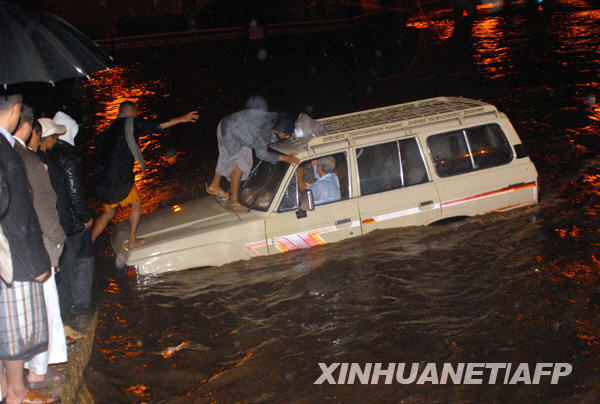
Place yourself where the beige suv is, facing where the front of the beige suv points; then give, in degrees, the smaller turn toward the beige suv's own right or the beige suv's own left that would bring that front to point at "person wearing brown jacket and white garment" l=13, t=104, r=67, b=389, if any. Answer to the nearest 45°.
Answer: approximately 45° to the beige suv's own left

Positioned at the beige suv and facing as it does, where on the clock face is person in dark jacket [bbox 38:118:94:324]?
The person in dark jacket is roughly at 11 o'clock from the beige suv.

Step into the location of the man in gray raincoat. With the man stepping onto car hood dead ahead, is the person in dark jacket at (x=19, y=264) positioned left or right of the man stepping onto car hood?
left

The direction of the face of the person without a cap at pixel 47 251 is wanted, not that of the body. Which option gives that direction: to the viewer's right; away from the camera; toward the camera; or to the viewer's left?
to the viewer's right

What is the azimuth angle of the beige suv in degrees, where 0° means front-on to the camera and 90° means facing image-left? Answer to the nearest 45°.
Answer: approximately 90°

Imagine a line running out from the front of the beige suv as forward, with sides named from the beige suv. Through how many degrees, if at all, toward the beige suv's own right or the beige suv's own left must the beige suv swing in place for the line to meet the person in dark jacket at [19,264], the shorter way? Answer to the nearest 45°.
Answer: approximately 45° to the beige suv's own left

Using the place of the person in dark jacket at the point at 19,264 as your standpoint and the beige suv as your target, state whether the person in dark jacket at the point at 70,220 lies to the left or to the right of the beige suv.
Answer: left

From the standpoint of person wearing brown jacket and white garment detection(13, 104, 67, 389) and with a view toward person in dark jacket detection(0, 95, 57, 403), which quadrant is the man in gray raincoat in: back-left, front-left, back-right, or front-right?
back-left

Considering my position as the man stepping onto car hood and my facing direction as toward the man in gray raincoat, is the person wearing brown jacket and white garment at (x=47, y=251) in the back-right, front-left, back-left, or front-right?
back-right
